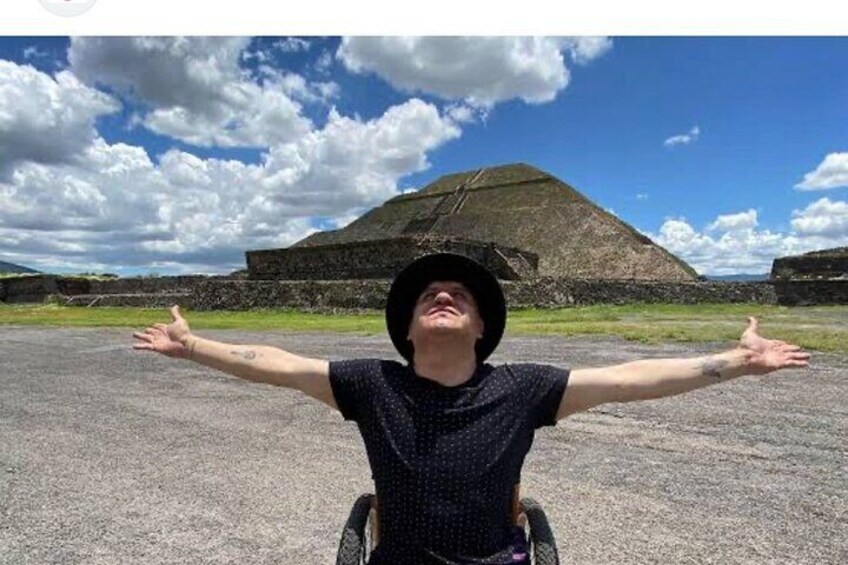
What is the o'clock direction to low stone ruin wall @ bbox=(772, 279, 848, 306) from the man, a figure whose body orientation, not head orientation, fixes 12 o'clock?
The low stone ruin wall is roughly at 7 o'clock from the man.

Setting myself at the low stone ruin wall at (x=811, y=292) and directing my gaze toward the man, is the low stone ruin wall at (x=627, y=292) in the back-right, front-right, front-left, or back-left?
front-right

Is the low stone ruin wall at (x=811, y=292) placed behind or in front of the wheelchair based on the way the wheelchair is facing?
behind

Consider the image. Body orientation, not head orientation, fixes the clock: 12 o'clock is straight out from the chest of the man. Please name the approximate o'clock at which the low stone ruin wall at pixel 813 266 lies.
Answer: The low stone ruin wall is roughly at 7 o'clock from the man.

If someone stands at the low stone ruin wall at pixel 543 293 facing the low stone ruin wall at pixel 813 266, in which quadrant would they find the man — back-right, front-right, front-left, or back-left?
back-right

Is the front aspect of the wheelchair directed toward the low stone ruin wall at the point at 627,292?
no

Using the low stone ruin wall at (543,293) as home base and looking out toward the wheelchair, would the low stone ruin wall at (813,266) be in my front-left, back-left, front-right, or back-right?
back-left

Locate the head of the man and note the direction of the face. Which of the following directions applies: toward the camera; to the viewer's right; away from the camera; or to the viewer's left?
toward the camera

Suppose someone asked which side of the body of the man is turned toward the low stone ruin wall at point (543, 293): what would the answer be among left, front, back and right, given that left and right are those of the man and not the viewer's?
back

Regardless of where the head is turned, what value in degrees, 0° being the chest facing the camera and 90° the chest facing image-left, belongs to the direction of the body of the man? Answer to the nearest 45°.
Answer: approximately 0°

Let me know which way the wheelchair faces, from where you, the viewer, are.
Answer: facing the viewer

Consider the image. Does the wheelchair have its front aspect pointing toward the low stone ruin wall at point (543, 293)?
no

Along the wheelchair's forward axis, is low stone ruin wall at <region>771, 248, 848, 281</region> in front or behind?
behind
